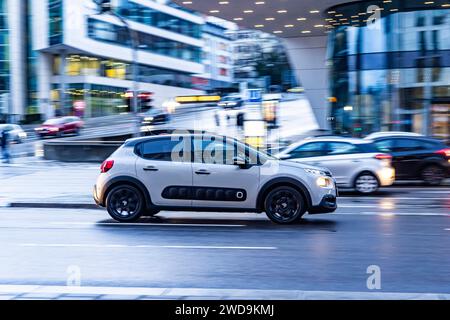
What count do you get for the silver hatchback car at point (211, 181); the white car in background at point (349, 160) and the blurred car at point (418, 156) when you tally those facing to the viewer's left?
2

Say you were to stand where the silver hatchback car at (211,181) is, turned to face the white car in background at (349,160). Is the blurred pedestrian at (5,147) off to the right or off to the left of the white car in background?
left

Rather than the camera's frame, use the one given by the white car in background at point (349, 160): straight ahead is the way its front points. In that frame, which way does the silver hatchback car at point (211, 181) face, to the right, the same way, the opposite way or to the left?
the opposite way

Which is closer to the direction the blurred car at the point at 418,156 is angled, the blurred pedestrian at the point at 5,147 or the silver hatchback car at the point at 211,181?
the blurred pedestrian

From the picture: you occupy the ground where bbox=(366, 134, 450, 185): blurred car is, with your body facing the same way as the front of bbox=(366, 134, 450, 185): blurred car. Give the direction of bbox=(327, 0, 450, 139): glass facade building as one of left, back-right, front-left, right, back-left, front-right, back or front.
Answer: right

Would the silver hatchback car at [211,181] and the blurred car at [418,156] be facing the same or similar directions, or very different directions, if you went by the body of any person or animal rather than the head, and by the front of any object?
very different directions

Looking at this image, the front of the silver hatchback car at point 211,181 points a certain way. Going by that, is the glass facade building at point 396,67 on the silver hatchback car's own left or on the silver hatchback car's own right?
on the silver hatchback car's own left

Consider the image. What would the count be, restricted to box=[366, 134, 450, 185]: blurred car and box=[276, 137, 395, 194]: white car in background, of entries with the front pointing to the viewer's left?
2

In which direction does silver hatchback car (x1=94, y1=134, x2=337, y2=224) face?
to the viewer's right

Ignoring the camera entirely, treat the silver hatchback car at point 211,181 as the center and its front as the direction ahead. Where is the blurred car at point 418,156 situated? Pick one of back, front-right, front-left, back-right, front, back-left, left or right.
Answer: front-left

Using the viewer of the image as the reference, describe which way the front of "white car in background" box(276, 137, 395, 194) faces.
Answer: facing to the left of the viewer

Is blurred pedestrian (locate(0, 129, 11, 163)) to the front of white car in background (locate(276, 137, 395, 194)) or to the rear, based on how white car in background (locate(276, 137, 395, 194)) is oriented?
to the front

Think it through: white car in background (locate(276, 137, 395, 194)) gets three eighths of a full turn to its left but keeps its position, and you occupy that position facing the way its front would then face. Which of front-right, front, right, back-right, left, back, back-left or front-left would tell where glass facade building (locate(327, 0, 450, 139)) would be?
back-left

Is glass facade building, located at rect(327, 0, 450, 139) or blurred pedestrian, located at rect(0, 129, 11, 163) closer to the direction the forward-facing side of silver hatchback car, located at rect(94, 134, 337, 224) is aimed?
the glass facade building

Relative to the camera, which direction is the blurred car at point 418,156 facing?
to the viewer's left

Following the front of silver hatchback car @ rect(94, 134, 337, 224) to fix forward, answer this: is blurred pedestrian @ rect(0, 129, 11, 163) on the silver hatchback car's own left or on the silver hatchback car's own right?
on the silver hatchback car's own left
